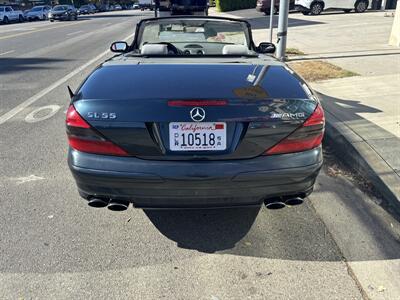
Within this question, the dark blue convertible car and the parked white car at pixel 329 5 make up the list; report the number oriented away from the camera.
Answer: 1

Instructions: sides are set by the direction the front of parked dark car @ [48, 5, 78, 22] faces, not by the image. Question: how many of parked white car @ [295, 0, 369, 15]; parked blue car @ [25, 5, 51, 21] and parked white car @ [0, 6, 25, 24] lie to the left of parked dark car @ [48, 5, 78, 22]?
1

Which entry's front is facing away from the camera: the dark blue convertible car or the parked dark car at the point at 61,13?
the dark blue convertible car

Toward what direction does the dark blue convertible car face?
away from the camera

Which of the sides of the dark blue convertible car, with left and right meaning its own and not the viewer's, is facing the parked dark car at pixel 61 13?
front

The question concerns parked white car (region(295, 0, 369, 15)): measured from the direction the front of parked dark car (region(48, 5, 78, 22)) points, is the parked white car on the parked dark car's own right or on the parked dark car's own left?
on the parked dark car's own left

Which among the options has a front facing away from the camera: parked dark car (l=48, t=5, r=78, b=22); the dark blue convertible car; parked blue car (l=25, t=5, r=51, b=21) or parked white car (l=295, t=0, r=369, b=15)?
the dark blue convertible car

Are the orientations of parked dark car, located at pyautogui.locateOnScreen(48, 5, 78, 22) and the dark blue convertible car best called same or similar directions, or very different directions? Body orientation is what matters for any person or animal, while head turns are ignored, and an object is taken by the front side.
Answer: very different directions

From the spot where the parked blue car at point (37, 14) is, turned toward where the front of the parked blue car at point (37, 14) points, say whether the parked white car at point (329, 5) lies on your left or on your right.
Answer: on your left

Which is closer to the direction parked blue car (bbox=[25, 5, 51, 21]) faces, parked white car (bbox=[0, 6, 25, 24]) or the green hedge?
the parked white car

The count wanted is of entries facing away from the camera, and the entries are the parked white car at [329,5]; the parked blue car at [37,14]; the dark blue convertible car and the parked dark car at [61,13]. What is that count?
1

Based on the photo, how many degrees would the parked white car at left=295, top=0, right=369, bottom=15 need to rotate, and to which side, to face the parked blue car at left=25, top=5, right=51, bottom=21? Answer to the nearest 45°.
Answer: approximately 45° to its right

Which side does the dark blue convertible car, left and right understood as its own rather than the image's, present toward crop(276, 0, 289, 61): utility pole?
front

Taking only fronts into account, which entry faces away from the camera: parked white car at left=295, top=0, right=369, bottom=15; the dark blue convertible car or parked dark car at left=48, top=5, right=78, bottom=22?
the dark blue convertible car

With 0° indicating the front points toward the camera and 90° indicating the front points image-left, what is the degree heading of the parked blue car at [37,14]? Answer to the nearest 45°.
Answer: approximately 45°
